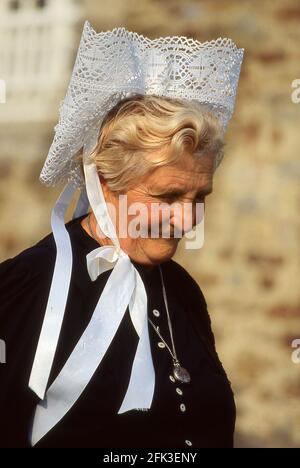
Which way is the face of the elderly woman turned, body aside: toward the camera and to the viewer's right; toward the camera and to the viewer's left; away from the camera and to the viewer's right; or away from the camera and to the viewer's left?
toward the camera and to the viewer's right

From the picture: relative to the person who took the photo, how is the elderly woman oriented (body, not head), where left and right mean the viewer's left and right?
facing the viewer and to the right of the viewer
